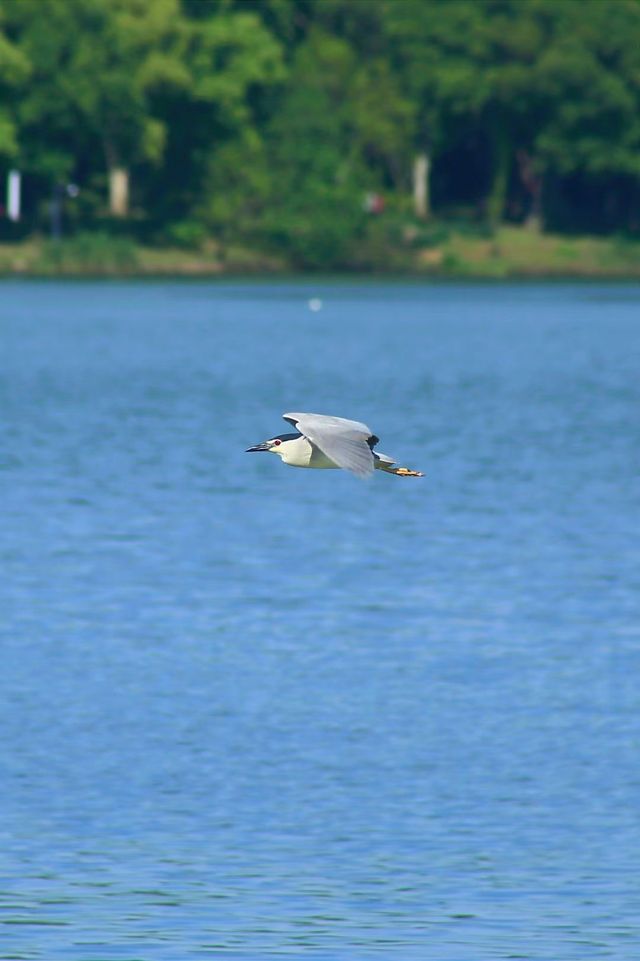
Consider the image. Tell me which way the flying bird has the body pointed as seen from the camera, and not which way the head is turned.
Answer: to the viewer's left
